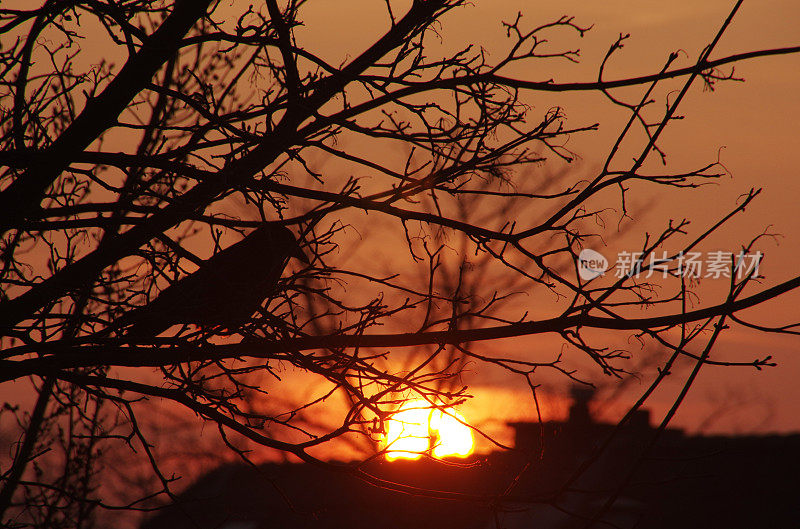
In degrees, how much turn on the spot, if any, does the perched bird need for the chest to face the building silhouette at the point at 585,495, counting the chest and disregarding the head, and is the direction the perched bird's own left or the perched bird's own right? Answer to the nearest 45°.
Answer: approximately 45° to the perched bird's own left

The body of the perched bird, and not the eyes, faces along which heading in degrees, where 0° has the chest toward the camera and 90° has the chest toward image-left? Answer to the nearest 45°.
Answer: approximately 270°
